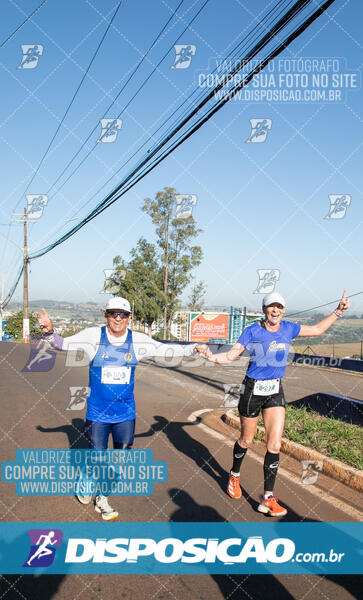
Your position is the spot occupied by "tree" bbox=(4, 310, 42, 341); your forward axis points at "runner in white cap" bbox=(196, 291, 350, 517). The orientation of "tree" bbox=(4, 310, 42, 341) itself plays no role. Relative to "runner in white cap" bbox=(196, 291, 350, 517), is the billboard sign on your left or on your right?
left

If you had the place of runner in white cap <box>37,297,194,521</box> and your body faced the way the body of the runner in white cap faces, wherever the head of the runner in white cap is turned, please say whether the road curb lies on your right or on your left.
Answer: on your left

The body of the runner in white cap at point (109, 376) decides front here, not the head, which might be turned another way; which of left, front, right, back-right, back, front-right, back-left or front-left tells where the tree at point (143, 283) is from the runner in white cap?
back

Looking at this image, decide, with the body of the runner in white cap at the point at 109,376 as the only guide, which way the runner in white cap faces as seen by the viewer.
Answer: toward the camera

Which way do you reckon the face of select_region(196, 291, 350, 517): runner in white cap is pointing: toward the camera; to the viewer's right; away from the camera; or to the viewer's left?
toward the camera

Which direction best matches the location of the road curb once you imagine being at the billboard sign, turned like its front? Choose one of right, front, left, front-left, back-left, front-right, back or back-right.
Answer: front

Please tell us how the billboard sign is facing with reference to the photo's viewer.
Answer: facing the viewer

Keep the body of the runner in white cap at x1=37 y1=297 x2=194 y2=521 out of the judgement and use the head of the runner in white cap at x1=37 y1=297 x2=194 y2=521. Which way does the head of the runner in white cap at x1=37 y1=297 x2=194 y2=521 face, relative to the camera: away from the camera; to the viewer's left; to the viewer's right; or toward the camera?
toward the camera

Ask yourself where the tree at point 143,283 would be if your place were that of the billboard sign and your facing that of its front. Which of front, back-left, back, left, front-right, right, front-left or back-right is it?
back-right

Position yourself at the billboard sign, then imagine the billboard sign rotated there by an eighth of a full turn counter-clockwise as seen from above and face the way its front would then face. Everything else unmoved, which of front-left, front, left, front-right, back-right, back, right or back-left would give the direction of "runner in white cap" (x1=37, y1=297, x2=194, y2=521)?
front-right

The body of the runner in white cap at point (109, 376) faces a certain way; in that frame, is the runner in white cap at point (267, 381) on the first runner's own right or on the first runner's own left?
on the first runner's own left
